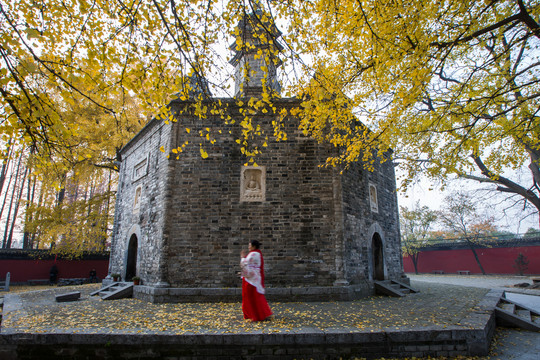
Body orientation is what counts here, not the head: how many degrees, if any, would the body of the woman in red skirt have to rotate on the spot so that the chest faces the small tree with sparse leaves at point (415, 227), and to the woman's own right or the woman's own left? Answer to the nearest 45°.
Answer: approximately 135° to the woman's own right

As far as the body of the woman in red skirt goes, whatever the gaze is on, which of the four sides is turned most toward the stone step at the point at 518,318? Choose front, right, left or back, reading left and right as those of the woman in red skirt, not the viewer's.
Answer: back

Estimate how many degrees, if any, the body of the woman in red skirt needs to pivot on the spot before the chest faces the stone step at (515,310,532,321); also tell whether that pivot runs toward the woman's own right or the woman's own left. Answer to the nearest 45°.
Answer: approximately 180°

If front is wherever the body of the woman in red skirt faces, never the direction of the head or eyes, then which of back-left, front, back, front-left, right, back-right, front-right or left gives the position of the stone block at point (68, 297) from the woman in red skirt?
front-right

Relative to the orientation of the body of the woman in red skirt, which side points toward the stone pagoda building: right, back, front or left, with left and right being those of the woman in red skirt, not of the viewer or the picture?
right

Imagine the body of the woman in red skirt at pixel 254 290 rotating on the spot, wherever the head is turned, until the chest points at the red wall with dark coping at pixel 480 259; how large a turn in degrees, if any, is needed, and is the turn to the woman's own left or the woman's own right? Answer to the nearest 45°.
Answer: approximately 135° to the woman's own right

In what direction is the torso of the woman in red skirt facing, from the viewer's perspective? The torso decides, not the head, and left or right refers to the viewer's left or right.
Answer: facing to the left of the viewer
